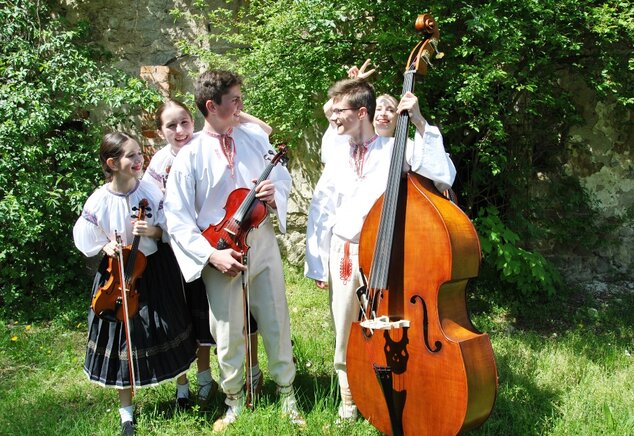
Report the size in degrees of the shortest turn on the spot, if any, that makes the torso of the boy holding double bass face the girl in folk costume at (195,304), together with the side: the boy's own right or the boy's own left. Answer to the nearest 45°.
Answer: approximately 90° to the boy's own right

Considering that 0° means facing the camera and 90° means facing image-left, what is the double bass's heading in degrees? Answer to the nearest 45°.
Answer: approximately 45°

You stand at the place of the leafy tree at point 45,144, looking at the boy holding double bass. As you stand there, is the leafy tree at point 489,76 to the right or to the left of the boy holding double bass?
left

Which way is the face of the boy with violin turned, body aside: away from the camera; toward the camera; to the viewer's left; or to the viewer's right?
to the viewer's right

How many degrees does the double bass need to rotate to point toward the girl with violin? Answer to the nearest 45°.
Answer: approximately 45° to its right

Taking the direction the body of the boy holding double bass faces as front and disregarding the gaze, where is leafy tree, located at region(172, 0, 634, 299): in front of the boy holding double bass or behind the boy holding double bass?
behind

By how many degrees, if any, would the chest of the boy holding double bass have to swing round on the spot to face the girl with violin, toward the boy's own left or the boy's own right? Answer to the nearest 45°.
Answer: approximately 90° to the boy's own right

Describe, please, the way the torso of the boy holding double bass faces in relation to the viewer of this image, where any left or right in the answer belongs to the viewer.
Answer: facing the viewer

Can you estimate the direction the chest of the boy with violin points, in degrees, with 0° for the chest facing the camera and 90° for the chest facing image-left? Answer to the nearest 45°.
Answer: approximately 0°

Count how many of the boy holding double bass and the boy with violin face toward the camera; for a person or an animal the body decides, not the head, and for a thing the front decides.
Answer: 2

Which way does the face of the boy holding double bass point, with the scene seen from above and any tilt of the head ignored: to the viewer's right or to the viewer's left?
to the viewer's left

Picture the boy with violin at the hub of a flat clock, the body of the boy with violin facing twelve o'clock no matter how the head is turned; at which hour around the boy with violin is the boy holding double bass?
The boy holding double bass is roughly at 9 o'clock from the boy with violin.

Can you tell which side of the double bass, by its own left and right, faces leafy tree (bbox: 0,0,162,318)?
right

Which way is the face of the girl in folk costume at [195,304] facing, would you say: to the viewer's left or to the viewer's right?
to the viewer's right
